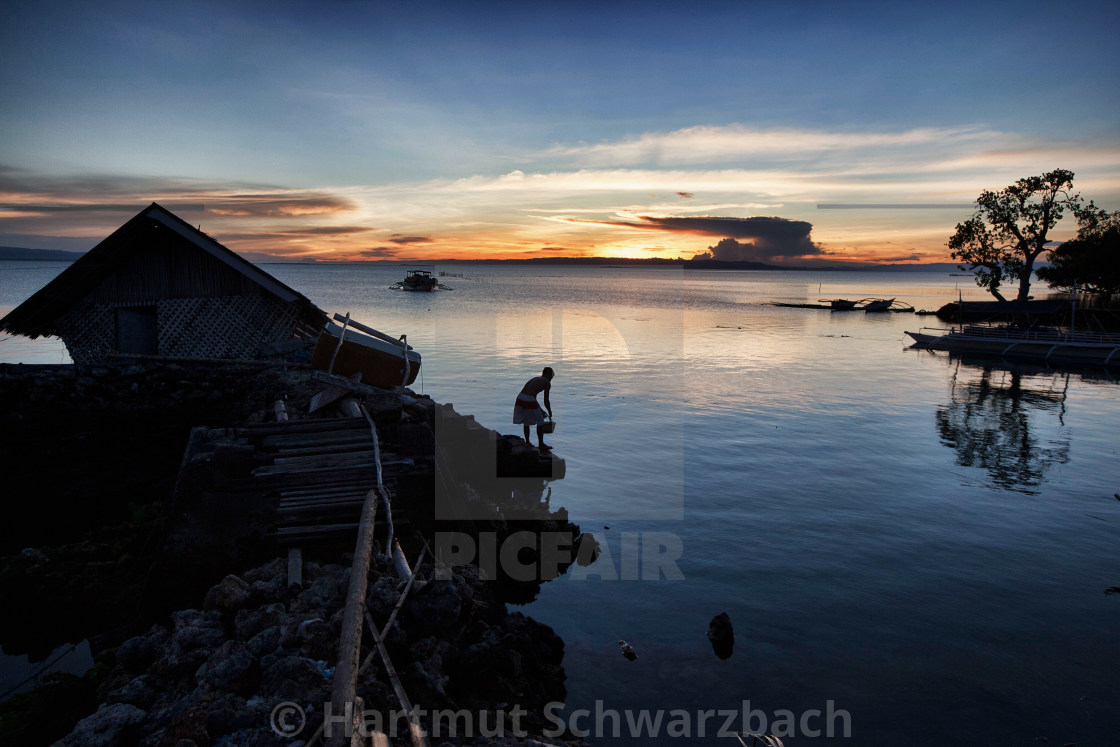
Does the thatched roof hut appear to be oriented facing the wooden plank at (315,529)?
yes

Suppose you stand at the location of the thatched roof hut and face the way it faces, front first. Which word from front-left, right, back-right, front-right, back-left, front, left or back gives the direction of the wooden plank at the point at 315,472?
front

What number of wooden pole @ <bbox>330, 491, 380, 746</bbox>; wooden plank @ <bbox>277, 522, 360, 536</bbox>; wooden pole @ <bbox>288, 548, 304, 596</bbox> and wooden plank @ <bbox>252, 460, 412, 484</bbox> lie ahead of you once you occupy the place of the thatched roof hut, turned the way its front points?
4

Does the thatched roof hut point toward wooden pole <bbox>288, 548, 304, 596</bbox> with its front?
yes

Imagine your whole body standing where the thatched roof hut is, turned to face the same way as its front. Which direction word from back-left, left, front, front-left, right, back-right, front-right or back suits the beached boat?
front-left

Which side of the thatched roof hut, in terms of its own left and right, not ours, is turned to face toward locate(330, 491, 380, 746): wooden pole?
front

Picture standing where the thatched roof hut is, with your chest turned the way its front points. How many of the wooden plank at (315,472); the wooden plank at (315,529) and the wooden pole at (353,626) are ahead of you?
3

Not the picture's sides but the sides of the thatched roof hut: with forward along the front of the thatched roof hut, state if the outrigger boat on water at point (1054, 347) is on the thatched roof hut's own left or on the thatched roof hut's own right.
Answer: on the thatched roof hut's own left

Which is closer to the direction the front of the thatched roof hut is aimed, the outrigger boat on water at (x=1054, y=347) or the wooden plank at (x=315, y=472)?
the wooden plank

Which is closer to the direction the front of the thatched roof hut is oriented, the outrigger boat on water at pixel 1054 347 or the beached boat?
the beached boat

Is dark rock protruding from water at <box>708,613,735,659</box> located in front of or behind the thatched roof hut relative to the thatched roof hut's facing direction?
in front

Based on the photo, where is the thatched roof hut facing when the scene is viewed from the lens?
facing the viewer
